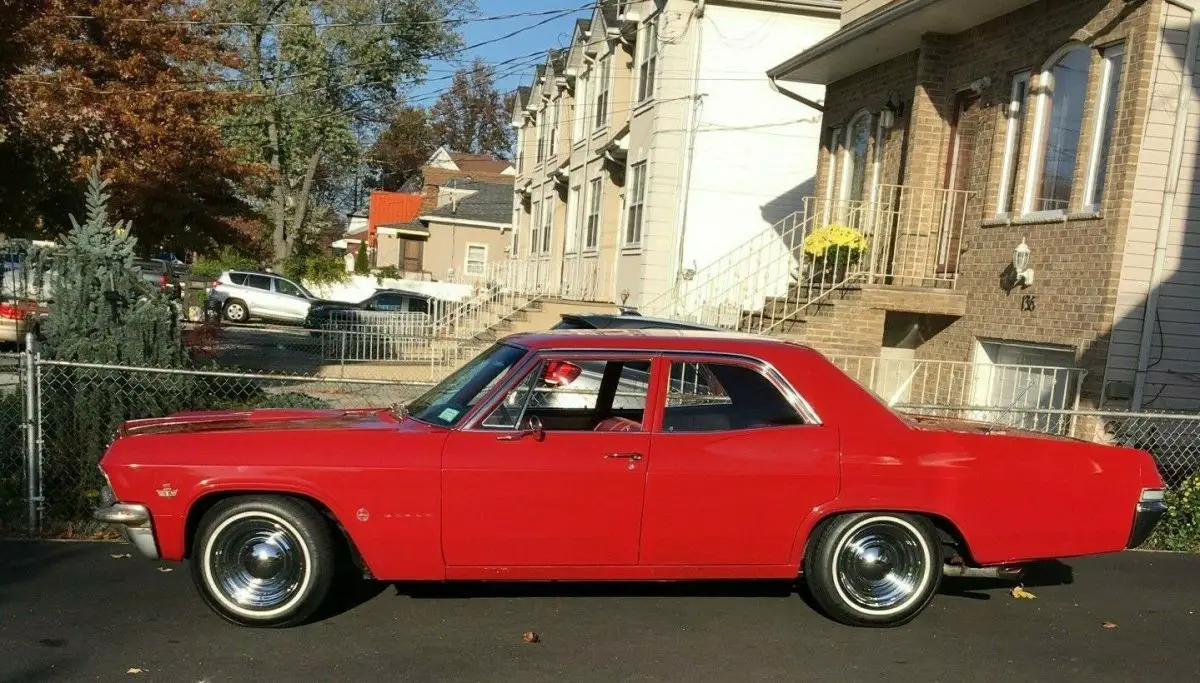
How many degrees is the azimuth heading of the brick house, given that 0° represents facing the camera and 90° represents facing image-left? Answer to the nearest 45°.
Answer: approximately 45°

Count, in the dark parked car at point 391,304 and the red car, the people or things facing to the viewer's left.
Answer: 2

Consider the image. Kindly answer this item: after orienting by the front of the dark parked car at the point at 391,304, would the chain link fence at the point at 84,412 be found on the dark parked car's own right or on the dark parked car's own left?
on the dark parked car's own left

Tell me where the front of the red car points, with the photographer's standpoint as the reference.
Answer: facing to the left of the viewer

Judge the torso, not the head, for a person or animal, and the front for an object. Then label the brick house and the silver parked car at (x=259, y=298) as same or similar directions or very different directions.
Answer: very different directions

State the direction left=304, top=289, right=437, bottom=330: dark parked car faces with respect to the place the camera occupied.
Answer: facing to the left of the viewer
